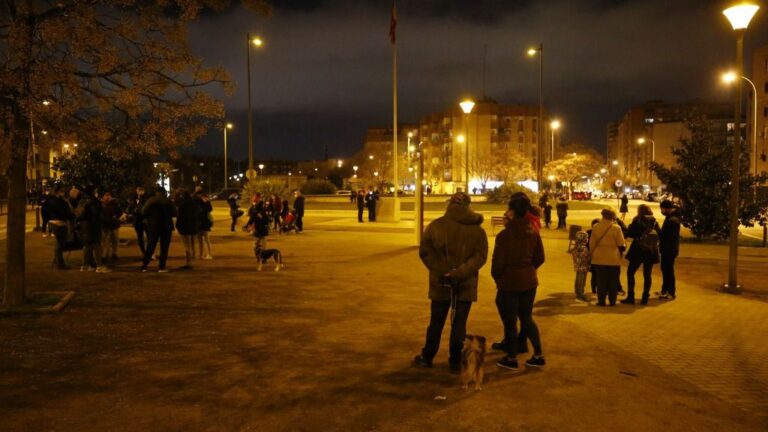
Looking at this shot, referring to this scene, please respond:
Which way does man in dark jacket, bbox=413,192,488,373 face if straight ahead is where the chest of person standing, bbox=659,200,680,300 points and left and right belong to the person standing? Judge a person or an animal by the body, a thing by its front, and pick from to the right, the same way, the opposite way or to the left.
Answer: to the right

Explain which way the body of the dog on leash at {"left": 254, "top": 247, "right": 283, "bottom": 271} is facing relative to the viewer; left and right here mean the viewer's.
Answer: facing to the left of the viewer

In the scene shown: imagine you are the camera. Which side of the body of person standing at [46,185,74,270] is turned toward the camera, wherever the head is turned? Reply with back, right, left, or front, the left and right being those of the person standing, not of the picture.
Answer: right

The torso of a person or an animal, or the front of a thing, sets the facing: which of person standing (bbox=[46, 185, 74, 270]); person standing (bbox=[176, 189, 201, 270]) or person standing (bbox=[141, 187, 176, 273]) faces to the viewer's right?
person standing (bbox=[46, 185, 74, 270])

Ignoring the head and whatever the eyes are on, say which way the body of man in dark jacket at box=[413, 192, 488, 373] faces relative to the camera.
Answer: away from the camera

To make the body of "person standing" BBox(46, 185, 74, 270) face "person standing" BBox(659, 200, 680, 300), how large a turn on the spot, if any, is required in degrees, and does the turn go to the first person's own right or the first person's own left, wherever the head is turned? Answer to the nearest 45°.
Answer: approximately 45° to the first person's own right

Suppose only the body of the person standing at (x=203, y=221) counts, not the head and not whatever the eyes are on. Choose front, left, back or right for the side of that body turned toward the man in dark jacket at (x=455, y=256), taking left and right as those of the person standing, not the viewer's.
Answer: left
